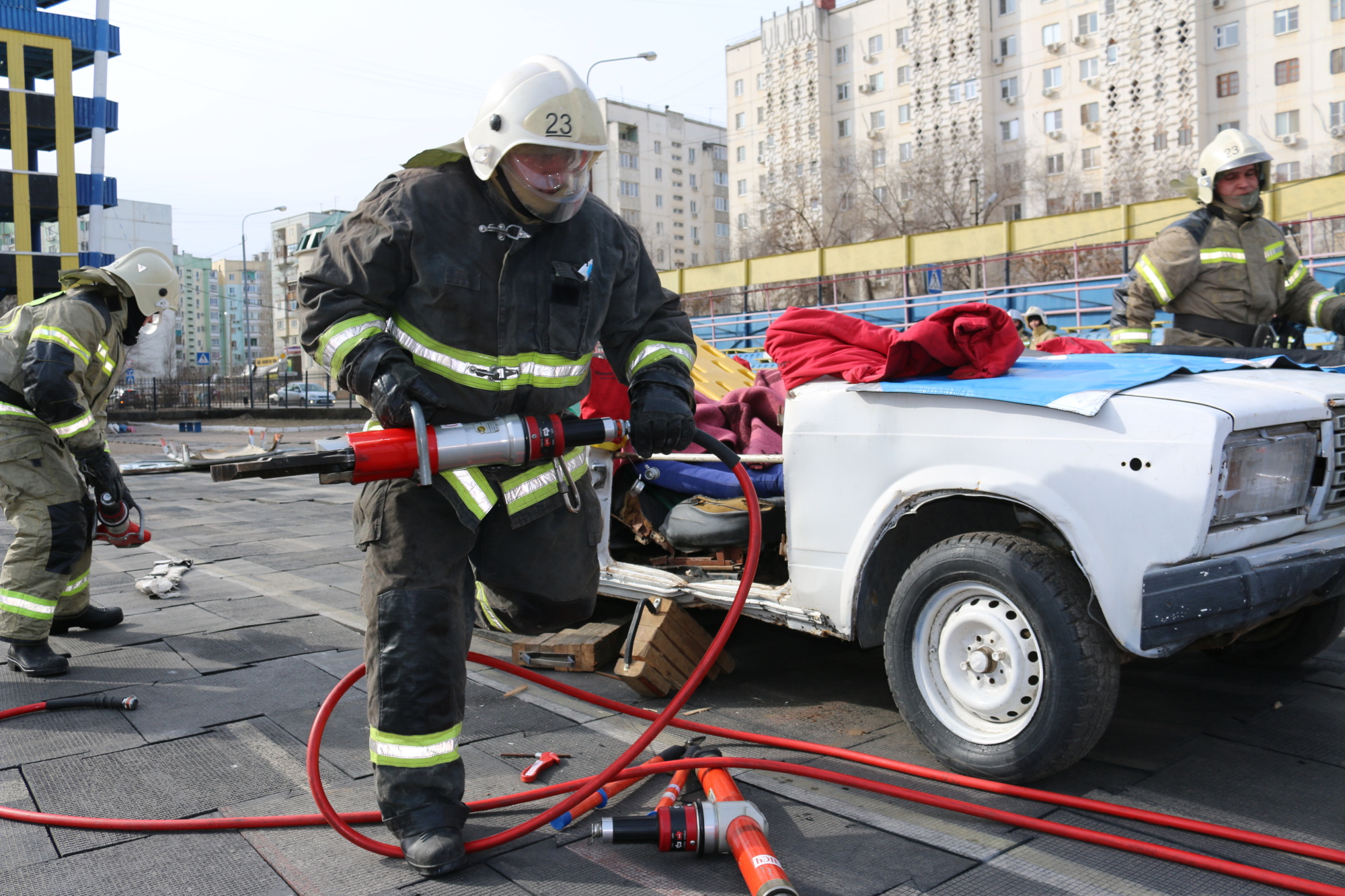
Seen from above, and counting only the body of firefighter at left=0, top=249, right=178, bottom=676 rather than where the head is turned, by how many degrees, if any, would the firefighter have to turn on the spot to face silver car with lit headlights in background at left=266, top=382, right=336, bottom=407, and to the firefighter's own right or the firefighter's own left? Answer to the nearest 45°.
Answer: approximately 90° to the firefighter's own left

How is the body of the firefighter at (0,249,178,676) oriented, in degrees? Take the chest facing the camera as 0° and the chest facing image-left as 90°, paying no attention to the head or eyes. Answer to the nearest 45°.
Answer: approximately 270°

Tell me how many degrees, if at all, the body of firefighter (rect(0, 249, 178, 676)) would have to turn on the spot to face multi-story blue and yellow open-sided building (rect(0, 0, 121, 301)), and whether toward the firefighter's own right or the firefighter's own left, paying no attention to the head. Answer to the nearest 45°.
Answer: approximately 90° to the firefighter's own left

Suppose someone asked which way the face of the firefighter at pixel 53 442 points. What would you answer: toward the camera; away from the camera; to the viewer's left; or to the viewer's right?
to the viewer's right

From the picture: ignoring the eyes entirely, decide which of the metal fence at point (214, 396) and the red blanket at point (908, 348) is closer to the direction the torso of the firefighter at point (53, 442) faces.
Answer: the red blanket

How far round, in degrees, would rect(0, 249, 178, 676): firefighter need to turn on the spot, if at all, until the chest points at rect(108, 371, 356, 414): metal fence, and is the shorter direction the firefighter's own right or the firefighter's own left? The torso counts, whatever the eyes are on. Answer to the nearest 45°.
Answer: approximately 90° to the firefighter's own left

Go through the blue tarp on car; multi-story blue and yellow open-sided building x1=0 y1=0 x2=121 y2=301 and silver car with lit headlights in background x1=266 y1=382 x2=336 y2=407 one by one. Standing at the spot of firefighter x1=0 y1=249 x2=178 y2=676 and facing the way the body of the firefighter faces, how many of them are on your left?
2
